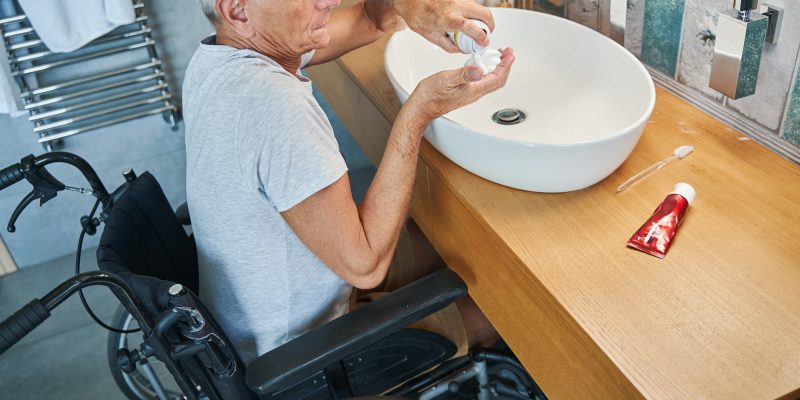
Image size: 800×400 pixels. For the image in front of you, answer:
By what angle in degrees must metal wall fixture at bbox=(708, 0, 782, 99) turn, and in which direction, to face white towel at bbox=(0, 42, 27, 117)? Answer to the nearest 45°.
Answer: approximately 45° to its right

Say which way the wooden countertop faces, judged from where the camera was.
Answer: facing the viewer and to the left of the viewer

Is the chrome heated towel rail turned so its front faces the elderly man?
yes

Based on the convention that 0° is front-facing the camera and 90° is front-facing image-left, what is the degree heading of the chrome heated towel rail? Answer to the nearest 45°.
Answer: approximately 0°

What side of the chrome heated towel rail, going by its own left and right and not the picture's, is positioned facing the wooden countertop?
front

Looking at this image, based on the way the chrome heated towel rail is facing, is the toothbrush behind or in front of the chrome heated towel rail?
in front

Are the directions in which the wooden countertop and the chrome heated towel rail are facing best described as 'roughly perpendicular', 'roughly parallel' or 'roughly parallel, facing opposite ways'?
roughly perpendicular

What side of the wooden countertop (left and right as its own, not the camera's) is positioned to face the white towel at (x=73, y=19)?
right

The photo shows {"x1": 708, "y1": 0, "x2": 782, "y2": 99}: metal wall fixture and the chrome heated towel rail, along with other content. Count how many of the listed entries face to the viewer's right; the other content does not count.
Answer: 0

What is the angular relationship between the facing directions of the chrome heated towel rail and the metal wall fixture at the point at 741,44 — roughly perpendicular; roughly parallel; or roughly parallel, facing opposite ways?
roughly perpendicular

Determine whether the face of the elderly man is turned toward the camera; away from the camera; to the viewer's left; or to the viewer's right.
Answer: to the viewer's right

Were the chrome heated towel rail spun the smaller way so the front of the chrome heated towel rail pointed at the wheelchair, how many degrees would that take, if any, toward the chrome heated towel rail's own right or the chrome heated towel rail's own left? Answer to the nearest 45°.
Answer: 0° — it already faces it

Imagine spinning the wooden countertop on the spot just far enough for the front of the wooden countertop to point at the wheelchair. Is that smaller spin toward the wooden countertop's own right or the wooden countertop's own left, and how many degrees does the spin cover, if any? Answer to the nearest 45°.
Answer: approximately 45° to the wooden countertop's own right

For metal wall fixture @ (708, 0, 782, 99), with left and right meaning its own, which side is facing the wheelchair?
front
